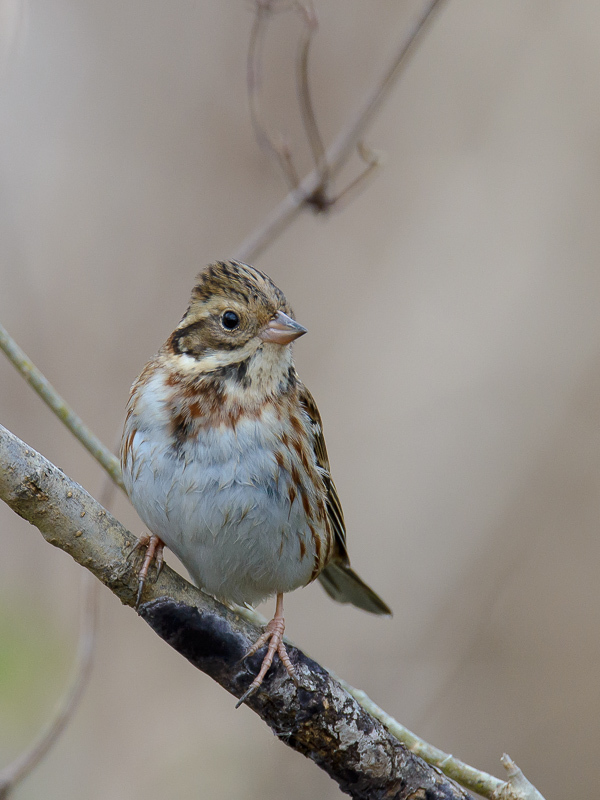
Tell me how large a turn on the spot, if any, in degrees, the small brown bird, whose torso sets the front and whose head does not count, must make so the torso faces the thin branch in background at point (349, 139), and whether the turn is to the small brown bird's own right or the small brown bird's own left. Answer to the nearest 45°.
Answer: approximately 135° to the small brown bird's own right

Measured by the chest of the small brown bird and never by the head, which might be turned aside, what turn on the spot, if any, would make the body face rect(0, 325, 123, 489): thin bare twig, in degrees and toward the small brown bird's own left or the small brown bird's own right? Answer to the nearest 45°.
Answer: approximately 45° to the small brown bird's own right

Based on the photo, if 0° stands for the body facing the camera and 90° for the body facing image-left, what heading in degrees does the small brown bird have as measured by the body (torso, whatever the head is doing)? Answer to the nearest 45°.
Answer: approximately 45°
